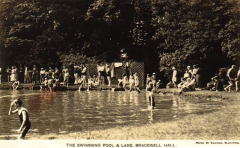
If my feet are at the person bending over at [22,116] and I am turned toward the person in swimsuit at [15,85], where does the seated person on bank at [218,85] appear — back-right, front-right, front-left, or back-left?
front-right

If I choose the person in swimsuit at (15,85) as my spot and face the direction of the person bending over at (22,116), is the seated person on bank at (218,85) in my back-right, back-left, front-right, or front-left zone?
front-left
